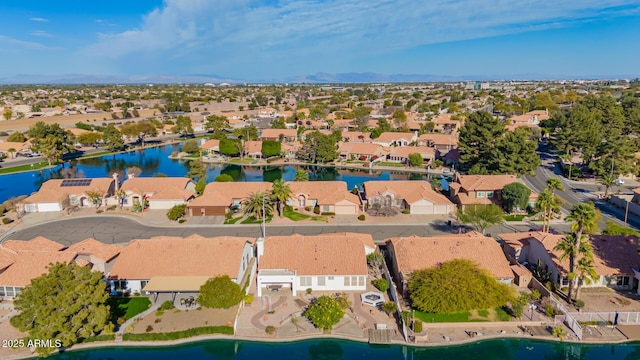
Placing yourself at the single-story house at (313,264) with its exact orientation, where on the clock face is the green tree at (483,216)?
The green tree is roughly at 2 o'clock from the single-story house.

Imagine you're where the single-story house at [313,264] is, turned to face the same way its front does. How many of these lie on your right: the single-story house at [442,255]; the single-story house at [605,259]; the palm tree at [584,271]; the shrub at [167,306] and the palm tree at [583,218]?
4

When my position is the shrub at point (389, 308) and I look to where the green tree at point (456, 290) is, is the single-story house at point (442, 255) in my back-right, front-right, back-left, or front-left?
front-left

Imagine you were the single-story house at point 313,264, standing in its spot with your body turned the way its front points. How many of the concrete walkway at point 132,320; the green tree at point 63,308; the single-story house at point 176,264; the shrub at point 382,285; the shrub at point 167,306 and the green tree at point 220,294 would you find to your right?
1

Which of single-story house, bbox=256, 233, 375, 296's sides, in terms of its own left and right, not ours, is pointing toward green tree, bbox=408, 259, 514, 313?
right

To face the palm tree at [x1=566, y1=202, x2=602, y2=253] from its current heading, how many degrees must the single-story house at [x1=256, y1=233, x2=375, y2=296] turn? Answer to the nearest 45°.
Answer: approximately 90° to its right

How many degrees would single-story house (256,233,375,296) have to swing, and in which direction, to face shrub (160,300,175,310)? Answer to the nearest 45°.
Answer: approximately 90° to its left

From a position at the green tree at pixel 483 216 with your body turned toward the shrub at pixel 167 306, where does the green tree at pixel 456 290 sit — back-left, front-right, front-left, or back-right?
front-left

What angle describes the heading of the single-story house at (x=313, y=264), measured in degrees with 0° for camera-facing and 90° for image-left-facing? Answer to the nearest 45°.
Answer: approximately 180°

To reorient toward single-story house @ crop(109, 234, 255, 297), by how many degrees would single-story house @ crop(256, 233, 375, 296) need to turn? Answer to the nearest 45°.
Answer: approximately 90° to its left

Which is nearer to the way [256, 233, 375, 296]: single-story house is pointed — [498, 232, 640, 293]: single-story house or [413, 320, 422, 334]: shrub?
the single-story house

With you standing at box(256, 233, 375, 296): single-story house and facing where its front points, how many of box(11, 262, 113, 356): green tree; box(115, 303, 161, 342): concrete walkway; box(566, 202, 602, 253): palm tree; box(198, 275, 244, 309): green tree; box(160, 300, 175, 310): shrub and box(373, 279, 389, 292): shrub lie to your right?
2

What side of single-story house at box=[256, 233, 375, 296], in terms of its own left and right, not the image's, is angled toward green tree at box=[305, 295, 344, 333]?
back

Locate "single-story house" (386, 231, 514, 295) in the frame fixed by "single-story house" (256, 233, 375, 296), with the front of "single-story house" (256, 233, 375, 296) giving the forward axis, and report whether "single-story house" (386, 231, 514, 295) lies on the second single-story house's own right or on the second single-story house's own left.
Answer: on the second single-story house's own right

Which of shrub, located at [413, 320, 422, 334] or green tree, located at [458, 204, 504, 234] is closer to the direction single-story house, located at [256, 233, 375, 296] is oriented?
the green tree

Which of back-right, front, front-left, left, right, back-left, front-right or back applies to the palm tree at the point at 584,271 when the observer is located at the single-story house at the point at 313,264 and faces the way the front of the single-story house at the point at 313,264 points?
right

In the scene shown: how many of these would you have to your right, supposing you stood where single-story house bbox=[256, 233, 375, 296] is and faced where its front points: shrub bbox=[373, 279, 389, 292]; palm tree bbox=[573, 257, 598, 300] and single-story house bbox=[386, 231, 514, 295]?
3

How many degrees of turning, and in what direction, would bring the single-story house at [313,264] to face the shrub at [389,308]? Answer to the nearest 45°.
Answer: approximately 135° to its right

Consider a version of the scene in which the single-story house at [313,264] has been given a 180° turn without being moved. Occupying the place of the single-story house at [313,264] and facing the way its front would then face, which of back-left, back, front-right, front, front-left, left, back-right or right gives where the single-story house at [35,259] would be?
right
